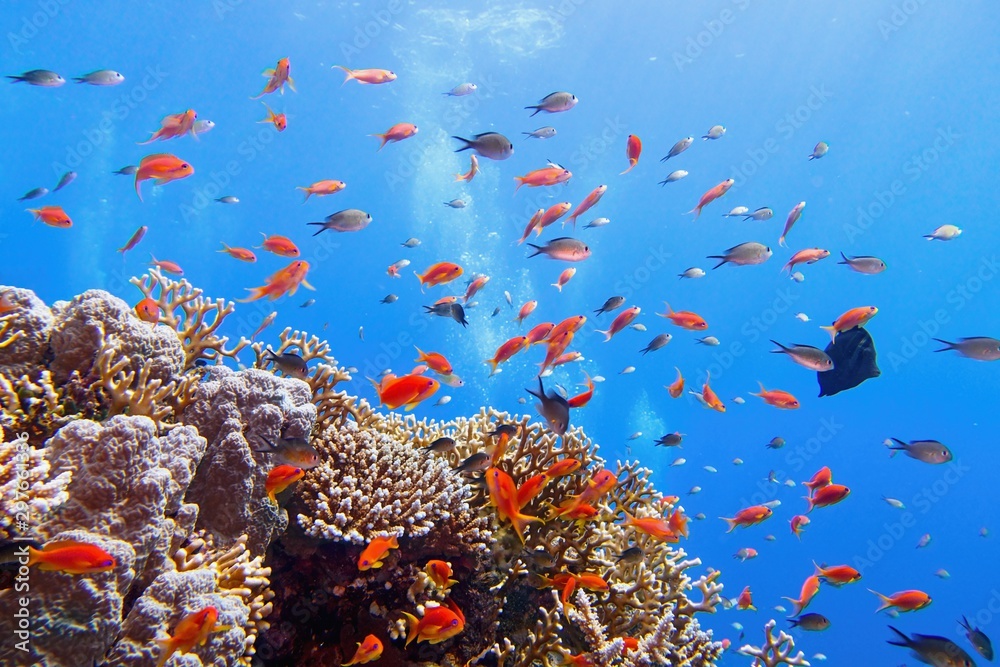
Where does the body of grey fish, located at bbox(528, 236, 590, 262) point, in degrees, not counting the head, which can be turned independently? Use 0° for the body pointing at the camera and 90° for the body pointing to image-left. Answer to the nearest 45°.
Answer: approximately 270°

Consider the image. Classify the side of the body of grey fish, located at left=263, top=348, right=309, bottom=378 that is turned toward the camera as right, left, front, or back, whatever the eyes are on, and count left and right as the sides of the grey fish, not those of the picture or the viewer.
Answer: right

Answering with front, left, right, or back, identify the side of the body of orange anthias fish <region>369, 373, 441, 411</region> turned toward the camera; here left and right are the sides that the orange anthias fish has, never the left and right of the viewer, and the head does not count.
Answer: right

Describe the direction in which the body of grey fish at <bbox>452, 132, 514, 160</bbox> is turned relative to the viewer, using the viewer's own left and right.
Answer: facing to the right of the viewer

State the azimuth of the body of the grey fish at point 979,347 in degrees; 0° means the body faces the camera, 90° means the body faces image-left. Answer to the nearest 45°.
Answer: approximately 270°
